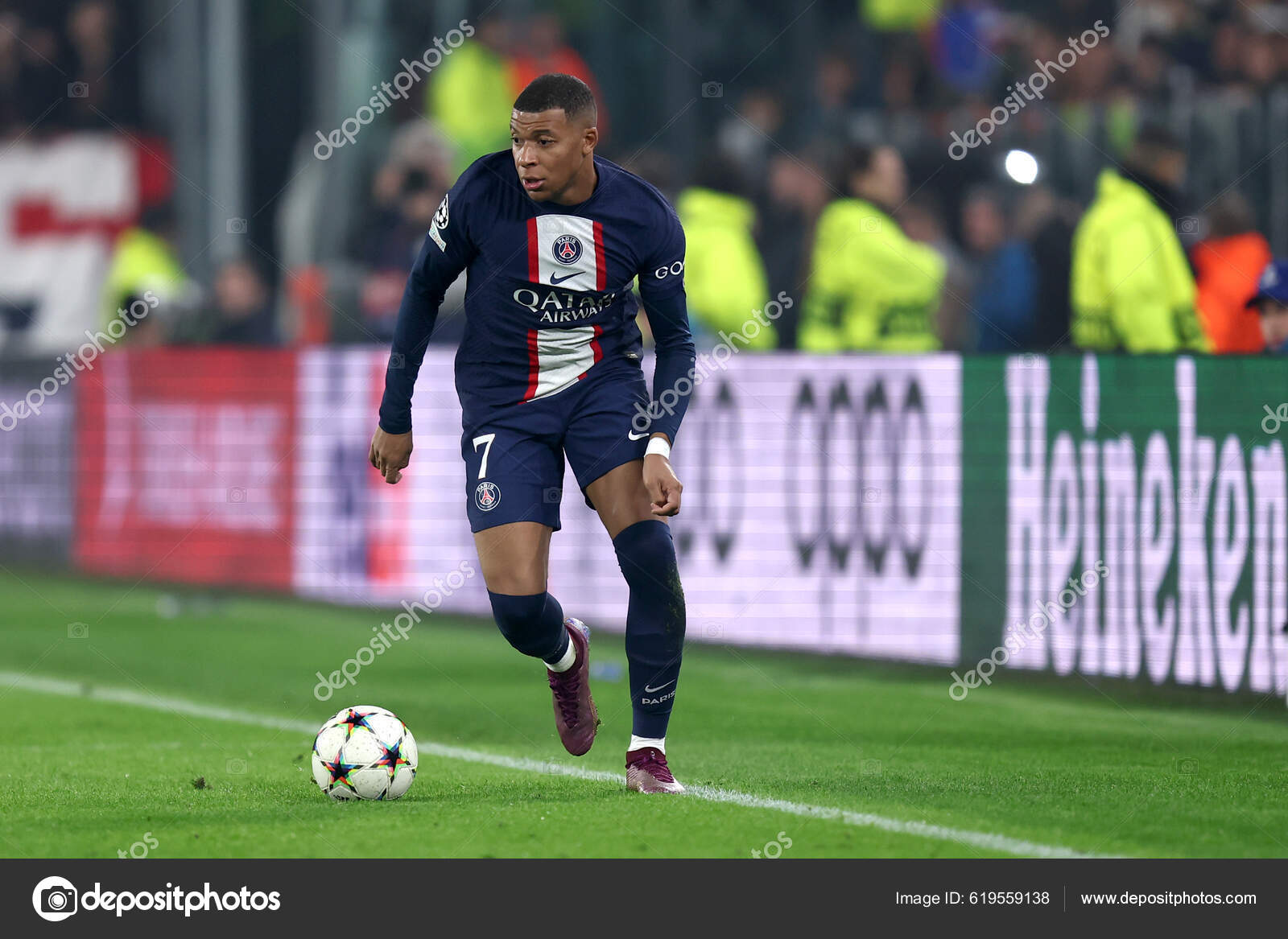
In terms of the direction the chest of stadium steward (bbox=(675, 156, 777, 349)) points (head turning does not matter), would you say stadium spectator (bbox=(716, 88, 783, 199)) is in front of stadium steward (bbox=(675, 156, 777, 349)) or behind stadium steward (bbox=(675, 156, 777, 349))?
in front

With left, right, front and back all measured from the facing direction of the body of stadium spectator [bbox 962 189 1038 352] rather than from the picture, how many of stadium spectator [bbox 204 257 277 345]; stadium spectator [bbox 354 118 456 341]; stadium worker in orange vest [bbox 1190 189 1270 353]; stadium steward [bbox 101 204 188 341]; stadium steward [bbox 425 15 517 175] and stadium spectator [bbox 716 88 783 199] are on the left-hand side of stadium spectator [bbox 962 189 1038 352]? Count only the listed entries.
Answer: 1

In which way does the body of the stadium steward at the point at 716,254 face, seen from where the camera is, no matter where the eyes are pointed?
away from the camera

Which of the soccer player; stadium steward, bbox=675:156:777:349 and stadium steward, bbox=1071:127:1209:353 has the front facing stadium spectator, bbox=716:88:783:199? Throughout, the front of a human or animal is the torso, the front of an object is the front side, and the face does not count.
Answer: stadium steward, bbox=675:156:777:349

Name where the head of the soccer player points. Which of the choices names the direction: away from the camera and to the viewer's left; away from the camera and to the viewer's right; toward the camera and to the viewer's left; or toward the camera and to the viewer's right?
toward the camera and to the viewer's left

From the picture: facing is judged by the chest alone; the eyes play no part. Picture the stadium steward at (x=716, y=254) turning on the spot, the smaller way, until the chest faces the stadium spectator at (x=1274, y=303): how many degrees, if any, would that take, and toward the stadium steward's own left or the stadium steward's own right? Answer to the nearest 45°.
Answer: approximately 135° to the stadium steward's own right

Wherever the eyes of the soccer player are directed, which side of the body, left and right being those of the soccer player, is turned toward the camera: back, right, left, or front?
front

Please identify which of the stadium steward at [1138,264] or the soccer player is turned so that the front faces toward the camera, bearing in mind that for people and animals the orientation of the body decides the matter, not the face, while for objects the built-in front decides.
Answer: the soccer player

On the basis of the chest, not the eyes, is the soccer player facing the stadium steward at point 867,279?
no

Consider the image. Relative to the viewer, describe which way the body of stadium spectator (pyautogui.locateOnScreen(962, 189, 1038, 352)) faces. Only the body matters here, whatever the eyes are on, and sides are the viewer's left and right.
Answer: facing the viewer and to the left of the viewer

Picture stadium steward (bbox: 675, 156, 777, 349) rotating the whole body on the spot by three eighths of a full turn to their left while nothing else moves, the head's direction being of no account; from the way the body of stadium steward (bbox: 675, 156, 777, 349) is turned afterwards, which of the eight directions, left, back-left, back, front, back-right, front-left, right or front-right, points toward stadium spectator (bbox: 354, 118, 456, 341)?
right

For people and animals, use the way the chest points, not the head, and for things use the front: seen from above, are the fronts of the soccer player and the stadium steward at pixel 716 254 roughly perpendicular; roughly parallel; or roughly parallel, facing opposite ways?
roughly parallel, facing opposite ways
